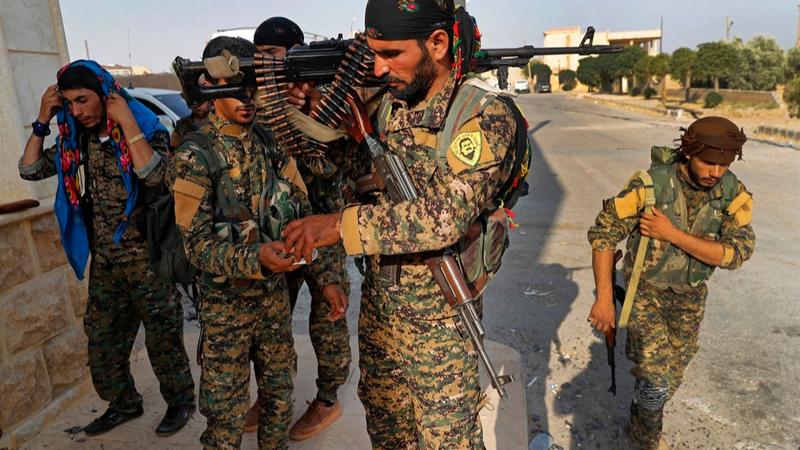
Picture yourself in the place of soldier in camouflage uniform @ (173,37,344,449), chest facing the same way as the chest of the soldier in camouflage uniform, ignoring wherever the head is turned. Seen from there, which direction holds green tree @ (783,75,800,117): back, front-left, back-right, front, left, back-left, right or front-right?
left

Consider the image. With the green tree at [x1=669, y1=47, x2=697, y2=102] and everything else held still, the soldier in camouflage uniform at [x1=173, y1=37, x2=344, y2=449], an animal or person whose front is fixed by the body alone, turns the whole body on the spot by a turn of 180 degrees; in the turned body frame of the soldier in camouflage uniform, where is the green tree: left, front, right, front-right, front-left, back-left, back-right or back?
right

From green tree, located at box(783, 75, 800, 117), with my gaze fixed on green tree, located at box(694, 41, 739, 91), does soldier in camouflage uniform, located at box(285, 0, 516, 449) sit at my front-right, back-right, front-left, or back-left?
back-left

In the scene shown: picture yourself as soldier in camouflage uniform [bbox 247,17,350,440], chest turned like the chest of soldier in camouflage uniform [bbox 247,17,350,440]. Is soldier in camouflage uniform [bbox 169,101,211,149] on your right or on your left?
on your right

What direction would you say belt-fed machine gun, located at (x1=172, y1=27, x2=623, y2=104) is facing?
to the viewer's right

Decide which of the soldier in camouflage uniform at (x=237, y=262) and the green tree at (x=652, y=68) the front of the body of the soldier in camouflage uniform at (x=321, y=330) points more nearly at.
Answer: the soldier in camouflage uniform

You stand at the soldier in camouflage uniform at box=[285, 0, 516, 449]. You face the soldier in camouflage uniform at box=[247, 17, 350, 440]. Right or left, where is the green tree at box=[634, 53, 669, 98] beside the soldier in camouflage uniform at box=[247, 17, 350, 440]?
right

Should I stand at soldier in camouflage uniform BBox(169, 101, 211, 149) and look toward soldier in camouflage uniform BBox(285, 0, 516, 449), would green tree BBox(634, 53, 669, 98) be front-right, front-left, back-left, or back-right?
back-left

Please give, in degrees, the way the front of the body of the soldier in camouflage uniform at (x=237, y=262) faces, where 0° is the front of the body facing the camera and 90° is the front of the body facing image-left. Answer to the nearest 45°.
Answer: approximately 315°

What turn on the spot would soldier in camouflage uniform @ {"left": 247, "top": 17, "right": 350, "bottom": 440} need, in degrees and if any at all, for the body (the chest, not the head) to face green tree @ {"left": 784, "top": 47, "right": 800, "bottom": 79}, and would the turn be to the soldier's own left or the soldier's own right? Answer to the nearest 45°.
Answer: approximately 180°

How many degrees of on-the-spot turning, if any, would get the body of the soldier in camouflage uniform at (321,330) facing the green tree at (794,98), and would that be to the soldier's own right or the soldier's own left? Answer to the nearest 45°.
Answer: approximately 180°

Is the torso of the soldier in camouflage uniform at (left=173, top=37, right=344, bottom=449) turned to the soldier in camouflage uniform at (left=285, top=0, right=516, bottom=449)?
yes

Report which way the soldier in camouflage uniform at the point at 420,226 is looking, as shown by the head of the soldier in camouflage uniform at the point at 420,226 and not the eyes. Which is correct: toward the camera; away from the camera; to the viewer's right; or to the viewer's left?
to the viewer's left
